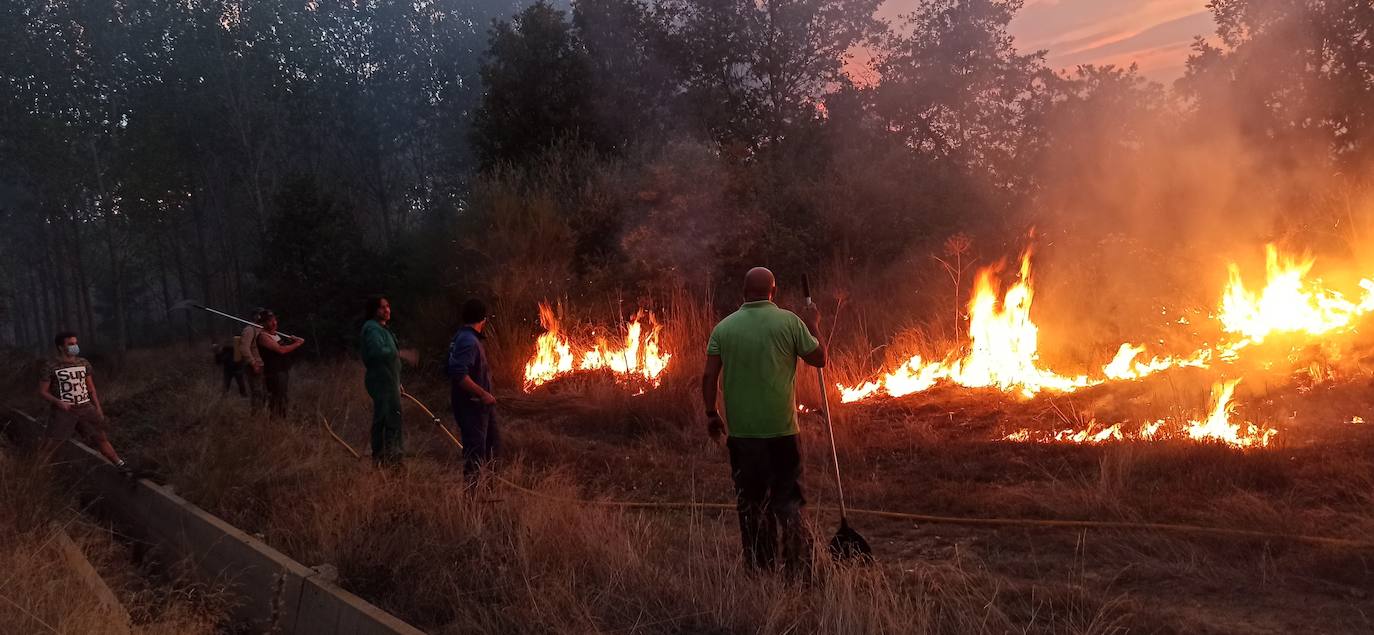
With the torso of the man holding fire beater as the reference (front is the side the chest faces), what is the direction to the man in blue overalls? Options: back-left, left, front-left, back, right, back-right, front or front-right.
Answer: front-left

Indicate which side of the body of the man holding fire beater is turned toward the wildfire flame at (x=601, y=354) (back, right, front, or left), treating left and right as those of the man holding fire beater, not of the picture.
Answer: front

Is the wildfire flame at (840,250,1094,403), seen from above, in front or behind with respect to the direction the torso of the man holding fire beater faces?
in front

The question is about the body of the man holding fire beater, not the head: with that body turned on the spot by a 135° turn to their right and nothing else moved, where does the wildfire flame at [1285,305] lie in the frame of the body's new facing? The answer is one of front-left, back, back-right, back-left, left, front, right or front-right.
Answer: left

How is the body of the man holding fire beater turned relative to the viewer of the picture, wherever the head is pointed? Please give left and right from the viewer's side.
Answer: facing away from the viewer

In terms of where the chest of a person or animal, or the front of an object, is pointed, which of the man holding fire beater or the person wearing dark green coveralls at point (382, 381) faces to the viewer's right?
the person wearing dark green coveralls

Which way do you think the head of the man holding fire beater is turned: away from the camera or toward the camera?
away from the camera

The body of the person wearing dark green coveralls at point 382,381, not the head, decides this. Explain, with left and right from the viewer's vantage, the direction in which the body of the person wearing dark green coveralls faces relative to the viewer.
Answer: facing to the right of the viewer

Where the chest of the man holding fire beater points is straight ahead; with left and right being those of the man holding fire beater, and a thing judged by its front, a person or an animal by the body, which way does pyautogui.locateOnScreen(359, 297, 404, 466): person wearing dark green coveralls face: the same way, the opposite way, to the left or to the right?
to the right

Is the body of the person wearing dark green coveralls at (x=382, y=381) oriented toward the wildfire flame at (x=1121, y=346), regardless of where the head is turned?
yes

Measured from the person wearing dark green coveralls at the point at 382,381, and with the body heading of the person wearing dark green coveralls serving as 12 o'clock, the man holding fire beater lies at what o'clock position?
The man holding fire beater is roughly at 2 o'clock from the person wearing dark green coveralls.

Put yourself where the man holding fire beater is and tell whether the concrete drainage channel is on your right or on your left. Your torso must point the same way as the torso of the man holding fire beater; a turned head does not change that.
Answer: on your left

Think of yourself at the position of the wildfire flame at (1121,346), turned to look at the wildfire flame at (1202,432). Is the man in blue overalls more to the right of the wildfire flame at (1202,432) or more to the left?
right

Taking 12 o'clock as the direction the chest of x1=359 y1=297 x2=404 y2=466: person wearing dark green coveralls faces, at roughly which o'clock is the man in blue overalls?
The man in blue overalls is roughly at 2 o'clock from the person wearing dark green coveralls.

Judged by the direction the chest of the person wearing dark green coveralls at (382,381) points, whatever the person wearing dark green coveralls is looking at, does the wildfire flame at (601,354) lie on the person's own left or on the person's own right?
on the person's own left

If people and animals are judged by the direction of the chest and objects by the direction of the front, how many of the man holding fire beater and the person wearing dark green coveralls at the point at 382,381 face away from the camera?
1

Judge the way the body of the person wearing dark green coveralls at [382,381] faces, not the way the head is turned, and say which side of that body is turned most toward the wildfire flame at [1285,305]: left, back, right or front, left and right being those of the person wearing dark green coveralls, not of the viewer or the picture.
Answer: front
